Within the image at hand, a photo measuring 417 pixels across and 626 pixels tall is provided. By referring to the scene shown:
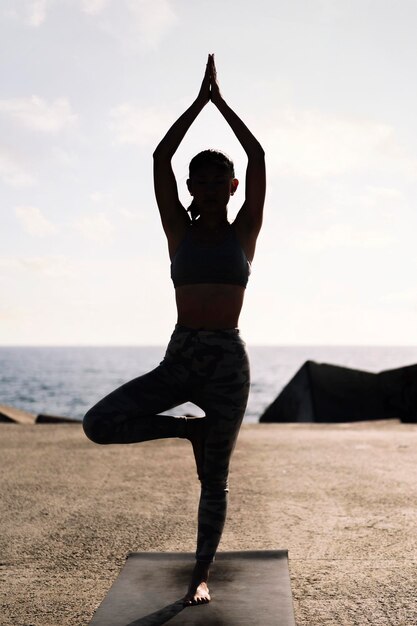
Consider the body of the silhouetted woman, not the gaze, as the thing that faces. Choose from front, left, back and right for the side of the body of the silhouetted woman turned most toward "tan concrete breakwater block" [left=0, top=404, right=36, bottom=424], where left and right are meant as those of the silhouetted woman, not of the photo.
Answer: back

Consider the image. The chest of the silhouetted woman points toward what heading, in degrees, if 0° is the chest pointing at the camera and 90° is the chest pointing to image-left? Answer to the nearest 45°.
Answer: approximately 0°

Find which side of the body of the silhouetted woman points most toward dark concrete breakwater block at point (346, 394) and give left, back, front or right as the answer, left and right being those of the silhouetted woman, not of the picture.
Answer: back
